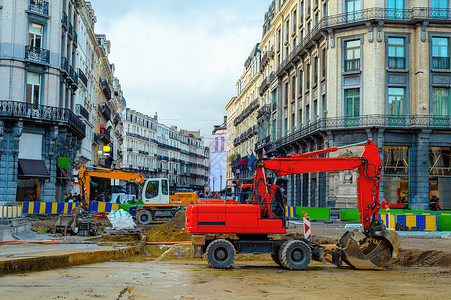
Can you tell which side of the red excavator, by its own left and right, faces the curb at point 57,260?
back

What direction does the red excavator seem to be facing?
to the viewer's right

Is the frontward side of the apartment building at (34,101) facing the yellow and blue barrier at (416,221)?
yes

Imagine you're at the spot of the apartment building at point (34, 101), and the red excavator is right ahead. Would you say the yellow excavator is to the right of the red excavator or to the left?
left

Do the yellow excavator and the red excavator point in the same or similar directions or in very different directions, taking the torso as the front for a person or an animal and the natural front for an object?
very different directions

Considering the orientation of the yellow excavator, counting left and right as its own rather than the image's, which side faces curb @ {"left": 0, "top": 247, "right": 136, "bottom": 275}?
left

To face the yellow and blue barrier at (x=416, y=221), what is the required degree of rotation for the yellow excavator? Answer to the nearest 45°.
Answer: approximately 135° to its left

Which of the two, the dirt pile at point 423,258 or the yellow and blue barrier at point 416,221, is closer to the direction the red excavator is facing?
the dirt pile

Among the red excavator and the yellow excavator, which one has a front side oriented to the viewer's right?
the red excavator

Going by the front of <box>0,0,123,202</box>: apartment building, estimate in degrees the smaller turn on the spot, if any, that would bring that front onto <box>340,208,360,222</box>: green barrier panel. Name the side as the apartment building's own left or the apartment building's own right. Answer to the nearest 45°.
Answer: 0° — it already faces it

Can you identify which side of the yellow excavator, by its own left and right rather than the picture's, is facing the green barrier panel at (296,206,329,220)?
back

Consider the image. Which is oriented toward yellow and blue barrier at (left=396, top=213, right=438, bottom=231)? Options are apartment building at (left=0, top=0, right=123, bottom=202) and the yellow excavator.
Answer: the apartment building

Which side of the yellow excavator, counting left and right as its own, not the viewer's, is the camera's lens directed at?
left

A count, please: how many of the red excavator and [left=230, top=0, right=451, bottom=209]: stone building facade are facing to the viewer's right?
1
